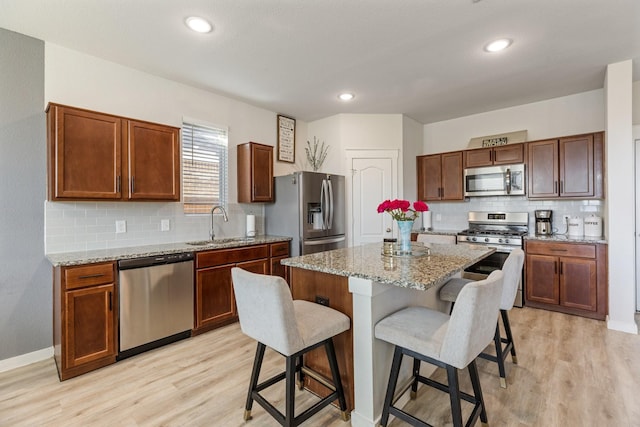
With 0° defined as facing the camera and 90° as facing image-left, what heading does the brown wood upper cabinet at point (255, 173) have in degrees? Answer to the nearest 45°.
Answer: approximately 315°

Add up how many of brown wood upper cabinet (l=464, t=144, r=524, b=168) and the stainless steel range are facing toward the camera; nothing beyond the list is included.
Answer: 2

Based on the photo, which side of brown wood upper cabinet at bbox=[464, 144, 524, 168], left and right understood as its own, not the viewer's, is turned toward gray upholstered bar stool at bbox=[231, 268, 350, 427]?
front

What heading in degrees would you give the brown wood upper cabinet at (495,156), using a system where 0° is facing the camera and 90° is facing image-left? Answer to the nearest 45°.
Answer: approximately 0°

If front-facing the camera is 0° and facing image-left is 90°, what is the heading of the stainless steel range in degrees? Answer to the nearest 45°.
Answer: approximately 0°
